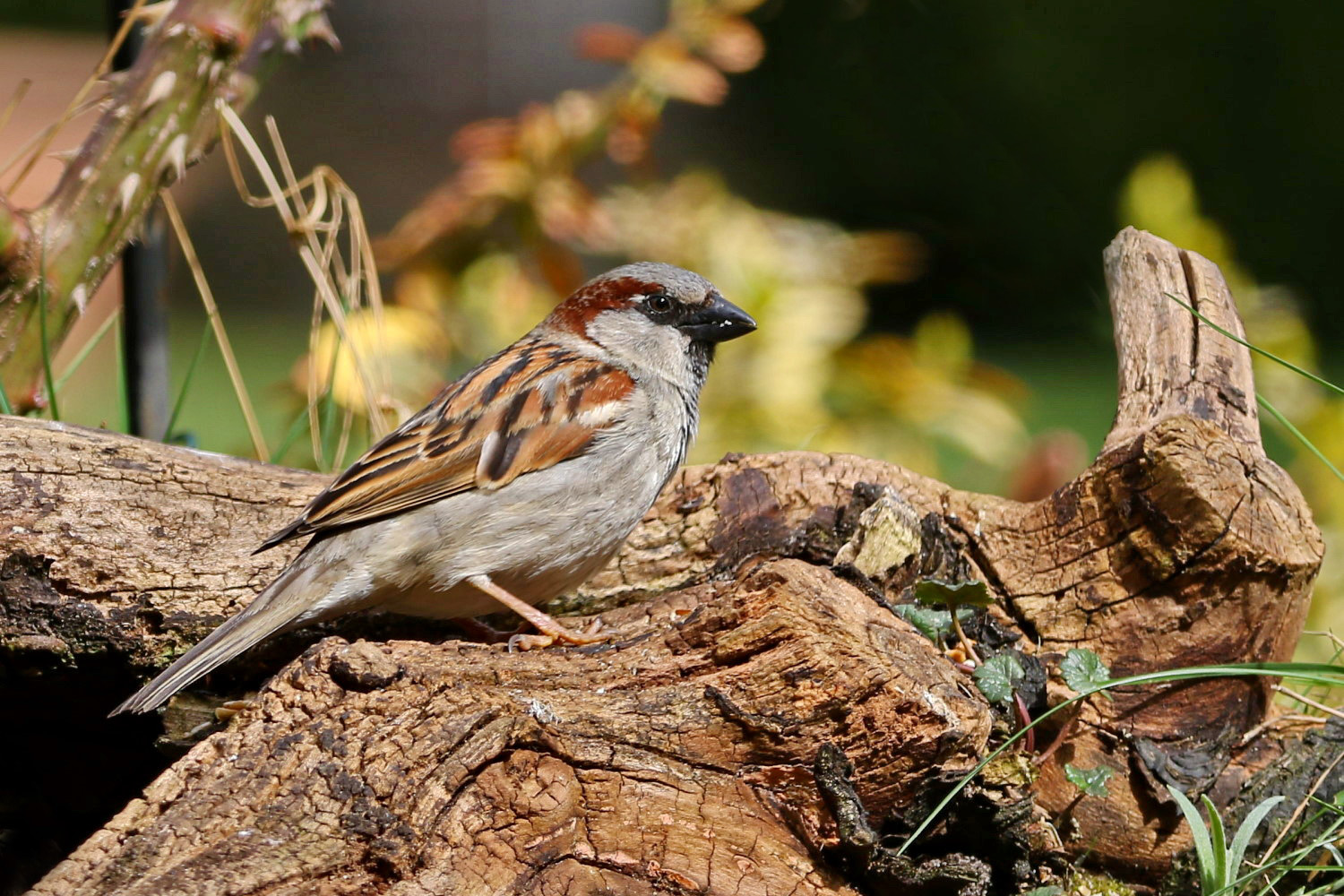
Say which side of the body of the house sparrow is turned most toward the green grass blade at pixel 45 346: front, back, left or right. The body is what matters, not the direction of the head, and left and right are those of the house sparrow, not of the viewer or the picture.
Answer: back

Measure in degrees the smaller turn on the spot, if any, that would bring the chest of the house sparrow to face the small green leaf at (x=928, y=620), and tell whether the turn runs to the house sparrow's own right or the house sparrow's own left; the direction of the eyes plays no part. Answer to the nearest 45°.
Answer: approximately 45° to the house sparrow's own right

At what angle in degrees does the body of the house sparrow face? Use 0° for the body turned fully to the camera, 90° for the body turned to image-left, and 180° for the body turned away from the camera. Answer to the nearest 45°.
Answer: approximately 270°

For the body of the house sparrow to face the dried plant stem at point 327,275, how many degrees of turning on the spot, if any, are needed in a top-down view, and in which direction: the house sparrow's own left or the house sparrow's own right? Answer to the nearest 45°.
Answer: approximately 135° to the house sparrow's own left

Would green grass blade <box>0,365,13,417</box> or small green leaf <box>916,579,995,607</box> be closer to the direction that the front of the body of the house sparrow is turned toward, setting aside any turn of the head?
the small green leaf

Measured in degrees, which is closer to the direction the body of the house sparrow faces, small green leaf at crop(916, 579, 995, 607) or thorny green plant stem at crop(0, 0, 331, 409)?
the small green leaf

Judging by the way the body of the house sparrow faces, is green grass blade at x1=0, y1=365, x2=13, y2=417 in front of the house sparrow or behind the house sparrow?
behind

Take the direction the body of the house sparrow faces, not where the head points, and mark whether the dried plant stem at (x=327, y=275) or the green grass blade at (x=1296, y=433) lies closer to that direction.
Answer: the green grass blade

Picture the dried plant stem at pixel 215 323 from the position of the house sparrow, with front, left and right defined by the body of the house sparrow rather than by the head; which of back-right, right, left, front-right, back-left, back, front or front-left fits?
back-left

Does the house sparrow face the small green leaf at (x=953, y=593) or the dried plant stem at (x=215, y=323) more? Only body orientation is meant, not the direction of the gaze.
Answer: the small green leaf

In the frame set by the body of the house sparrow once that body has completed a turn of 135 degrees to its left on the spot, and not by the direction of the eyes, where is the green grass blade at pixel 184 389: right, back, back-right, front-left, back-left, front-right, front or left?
front

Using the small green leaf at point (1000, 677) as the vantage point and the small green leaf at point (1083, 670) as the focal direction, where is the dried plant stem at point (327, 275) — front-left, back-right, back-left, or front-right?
back-left
